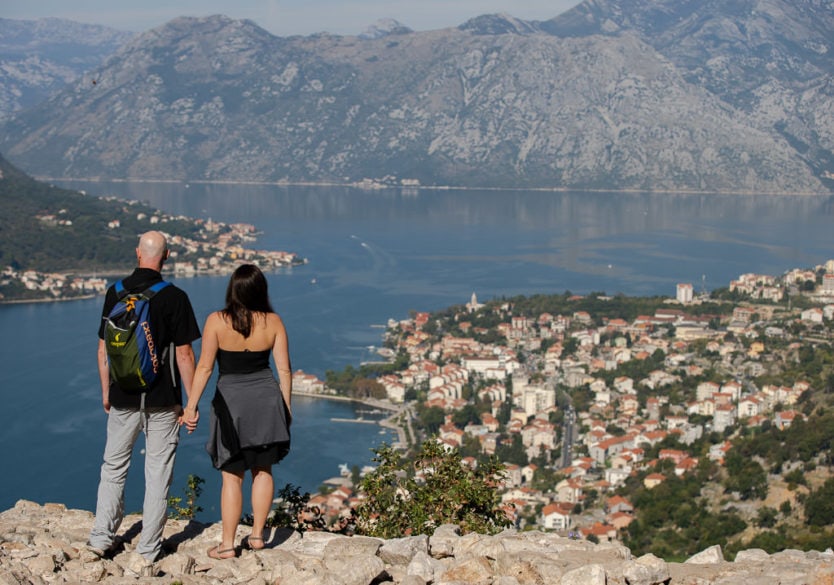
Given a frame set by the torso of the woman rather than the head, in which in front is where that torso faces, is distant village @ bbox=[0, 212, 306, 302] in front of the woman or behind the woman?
in front

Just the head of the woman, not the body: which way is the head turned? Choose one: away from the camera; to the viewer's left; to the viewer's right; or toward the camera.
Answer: away from the camera

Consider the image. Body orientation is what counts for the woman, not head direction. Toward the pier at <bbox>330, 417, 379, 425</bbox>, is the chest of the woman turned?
yes

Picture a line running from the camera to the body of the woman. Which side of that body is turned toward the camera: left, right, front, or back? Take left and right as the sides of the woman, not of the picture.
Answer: back

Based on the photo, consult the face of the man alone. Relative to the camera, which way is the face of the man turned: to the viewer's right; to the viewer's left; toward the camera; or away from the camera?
away from the camera

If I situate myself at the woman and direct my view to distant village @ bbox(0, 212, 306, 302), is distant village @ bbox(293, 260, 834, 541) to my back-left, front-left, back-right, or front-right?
front-right

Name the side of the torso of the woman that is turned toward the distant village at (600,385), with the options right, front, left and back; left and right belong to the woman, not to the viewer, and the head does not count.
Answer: front
